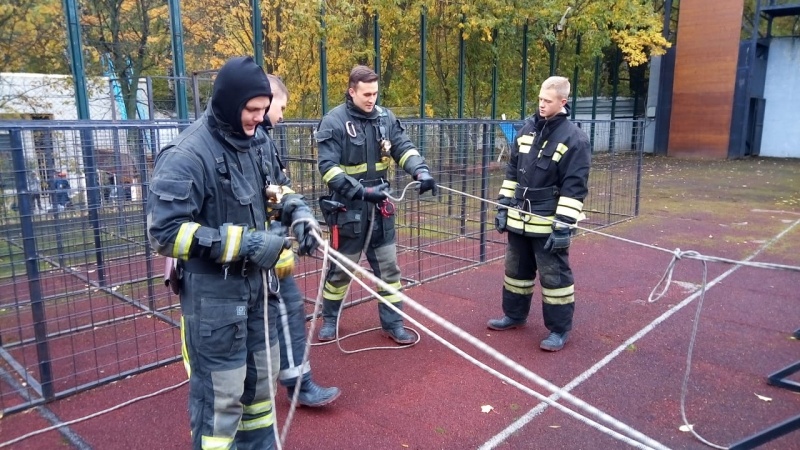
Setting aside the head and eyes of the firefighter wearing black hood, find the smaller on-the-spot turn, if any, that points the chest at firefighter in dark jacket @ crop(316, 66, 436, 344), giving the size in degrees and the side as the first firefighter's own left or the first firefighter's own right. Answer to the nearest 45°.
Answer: approximately 90° to the first firefighter's own left

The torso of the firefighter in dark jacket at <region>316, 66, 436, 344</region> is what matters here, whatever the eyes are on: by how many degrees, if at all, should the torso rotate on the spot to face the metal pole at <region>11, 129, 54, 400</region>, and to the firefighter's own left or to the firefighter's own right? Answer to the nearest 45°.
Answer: approximately 135° to the firefighter's own right

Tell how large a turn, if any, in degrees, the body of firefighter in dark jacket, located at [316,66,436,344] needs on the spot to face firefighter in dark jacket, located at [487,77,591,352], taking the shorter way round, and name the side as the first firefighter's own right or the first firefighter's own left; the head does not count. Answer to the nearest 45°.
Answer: approximately 45° to the first firefighter's own left

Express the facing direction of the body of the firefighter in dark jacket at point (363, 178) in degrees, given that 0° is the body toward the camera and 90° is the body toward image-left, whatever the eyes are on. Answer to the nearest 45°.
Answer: approximately 315°

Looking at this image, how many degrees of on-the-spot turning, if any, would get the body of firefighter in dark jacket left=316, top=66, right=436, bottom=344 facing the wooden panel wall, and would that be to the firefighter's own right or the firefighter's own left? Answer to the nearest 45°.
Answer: approximately 90° to the firefighter's own left

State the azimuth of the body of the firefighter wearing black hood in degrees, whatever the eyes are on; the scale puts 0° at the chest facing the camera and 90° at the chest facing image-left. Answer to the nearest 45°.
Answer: approximately 315°
